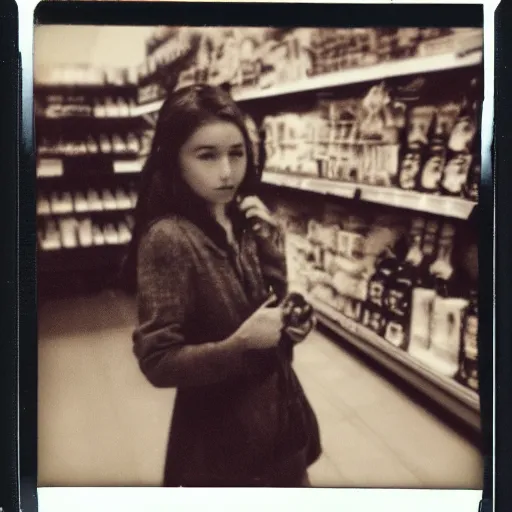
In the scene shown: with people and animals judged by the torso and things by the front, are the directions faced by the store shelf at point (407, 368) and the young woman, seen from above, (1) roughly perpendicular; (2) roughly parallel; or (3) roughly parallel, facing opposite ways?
roughly perpendicular

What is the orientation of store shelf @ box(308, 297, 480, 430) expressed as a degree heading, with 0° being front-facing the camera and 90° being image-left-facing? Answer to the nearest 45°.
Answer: approximately 45°

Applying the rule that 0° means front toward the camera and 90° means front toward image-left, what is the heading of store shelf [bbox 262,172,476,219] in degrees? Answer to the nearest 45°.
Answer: approximately 45°
